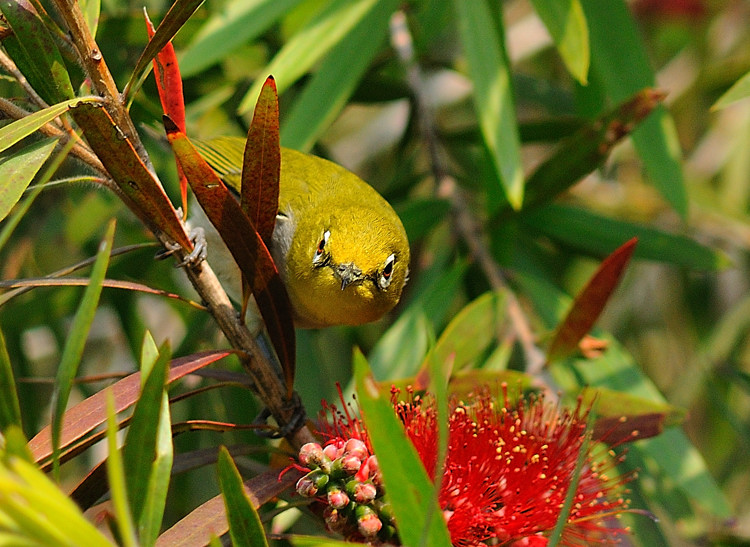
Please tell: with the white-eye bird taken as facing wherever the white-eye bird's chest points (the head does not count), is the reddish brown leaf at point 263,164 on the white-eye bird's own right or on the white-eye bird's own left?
on the white-eye bird's own right

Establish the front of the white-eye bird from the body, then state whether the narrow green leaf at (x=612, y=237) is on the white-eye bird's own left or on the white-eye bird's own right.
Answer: on the white-eye bird's own left

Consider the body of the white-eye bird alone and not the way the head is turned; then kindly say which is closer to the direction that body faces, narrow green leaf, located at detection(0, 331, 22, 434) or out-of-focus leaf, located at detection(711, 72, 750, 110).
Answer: the out-of-focus leaf

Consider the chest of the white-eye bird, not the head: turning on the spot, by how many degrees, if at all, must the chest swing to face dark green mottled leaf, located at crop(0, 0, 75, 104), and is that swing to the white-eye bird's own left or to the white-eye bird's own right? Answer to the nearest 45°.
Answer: approximately 90° to the white-eye bird's own right

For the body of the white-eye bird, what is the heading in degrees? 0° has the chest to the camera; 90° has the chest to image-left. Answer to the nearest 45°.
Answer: approximately 315°
